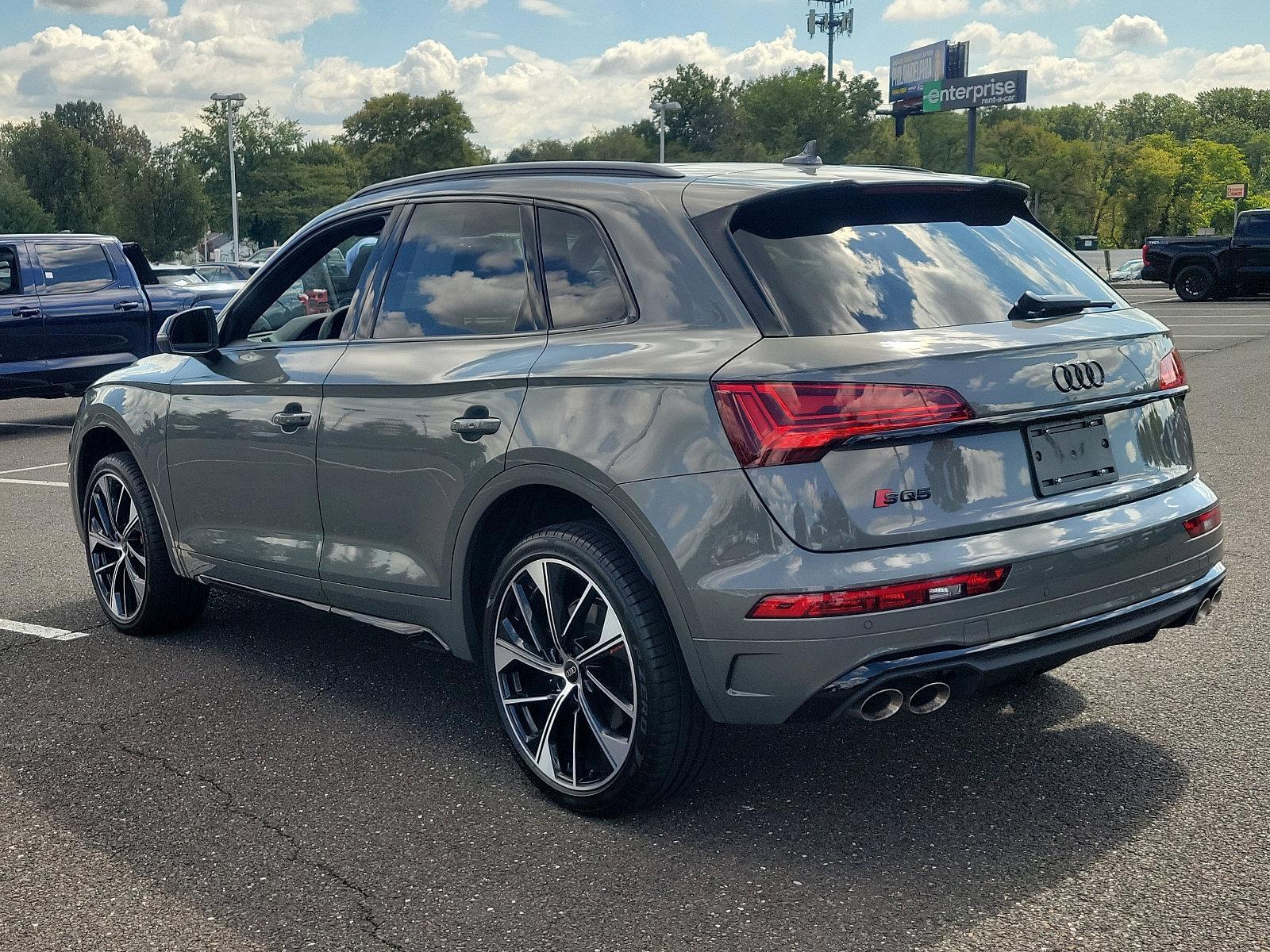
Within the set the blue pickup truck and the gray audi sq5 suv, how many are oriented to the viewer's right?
0

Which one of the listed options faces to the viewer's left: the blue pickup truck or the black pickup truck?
the blue pickup truck

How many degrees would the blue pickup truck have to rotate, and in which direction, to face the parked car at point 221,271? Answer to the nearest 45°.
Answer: approximately 90° to its right

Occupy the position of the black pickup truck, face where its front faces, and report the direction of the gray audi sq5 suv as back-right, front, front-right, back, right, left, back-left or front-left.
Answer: right

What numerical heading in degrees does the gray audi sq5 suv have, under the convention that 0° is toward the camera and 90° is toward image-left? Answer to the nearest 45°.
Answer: approximately 135°

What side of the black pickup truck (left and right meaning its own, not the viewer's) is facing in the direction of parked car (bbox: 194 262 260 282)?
back

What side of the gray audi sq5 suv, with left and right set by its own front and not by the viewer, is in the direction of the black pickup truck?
right

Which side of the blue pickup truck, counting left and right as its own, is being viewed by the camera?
left

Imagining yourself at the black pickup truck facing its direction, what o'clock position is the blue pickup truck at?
The blue pickup truck is roughly at 4 o'clock from the black pickup truck.

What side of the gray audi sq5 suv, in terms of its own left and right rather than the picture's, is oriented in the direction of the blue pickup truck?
front

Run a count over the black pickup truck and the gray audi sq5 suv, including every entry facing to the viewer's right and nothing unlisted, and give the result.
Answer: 1

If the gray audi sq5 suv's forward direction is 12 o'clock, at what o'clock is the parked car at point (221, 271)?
The parked car is roughly at 1 o'clock from the gray audi sq5 suv.

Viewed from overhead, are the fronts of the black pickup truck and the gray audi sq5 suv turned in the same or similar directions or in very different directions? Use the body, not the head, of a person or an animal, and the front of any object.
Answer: very different directions

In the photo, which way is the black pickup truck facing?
to the viewer's right

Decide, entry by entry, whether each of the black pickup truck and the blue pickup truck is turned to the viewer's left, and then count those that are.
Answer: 1
